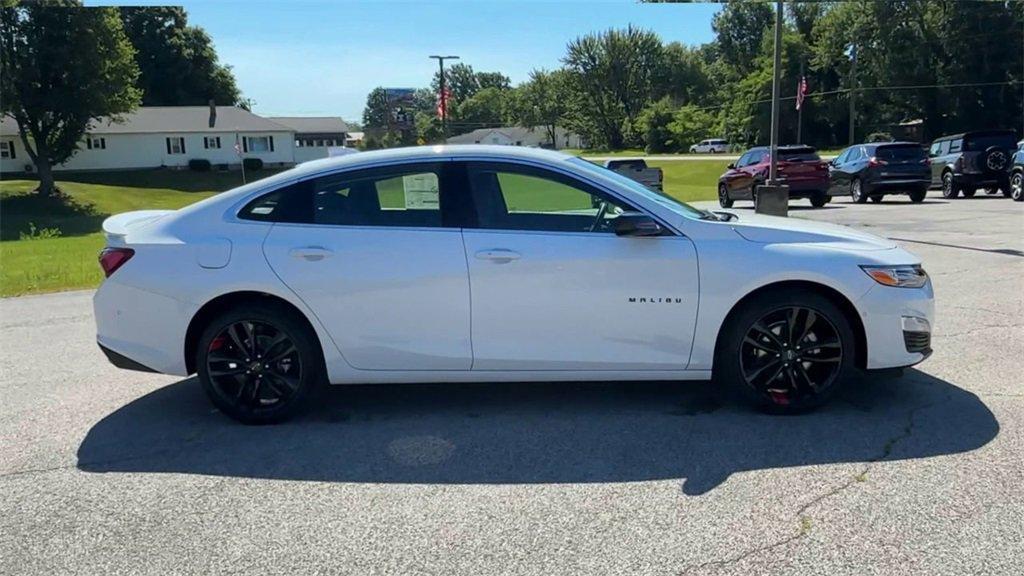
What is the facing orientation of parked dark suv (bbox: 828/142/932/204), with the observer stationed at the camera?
facing away from the viewer and to the left of the viewer

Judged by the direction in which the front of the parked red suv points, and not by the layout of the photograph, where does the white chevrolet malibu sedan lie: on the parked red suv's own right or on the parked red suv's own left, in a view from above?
on the parked red suv's own left

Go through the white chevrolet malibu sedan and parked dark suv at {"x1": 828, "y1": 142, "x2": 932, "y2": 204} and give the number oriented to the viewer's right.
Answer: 1

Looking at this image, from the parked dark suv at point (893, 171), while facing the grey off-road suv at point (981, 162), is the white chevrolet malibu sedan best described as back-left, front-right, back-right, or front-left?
back-right

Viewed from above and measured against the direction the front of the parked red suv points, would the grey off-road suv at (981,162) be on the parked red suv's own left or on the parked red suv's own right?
on the parked red suv's own right

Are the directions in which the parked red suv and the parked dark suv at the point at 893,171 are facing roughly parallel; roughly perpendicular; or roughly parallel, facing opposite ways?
roughly parallel

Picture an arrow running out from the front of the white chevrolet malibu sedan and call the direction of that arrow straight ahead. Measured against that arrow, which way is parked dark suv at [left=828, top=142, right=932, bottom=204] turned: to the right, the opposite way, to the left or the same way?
to the left

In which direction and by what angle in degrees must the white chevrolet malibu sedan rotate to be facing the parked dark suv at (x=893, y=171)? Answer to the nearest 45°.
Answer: approximately 45° to its left

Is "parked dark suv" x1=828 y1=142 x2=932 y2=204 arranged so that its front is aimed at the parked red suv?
no

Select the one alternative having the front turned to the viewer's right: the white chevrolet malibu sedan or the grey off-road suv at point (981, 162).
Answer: the white chevrolet malibu sedan

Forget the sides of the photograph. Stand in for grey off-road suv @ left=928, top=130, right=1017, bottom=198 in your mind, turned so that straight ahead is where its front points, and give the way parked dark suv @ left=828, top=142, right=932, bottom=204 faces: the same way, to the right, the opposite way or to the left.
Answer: the same way

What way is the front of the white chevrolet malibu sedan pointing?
to the viewer's right

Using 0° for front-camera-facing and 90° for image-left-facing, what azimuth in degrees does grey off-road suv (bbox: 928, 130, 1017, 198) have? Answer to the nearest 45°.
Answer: approximately 135°

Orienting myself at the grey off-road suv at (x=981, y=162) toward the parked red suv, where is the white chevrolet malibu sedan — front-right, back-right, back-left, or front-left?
front-left

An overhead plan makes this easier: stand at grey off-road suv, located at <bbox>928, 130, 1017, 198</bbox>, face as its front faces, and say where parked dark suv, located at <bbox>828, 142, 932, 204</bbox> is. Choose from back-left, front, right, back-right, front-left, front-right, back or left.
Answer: left

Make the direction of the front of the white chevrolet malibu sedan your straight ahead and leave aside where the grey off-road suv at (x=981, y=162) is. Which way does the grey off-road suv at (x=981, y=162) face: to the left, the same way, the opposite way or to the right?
to the left

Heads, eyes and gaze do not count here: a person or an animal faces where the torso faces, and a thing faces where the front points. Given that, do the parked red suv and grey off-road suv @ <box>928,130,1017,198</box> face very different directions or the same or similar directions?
same or similar directions

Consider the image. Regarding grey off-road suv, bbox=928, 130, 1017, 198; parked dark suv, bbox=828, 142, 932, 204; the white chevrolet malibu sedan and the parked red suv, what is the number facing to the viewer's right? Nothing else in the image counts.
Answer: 1

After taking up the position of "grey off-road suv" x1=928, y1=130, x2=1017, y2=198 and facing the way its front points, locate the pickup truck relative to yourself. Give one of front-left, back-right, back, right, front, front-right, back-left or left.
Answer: front-left
